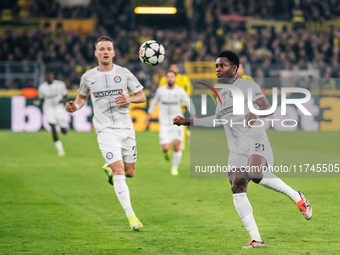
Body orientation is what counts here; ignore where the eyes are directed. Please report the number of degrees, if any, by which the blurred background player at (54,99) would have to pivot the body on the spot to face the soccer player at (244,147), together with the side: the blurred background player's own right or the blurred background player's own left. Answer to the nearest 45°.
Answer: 0° — they already face them

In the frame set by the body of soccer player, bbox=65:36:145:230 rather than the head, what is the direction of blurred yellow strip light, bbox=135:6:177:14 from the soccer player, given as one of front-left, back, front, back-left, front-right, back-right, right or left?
back

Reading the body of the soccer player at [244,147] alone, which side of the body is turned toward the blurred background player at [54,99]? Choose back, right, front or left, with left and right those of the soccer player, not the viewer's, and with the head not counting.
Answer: right

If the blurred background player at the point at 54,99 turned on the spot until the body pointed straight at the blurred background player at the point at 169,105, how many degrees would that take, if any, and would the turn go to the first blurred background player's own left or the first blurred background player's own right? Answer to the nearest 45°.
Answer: approximately 45° to the first blurred background player's own left

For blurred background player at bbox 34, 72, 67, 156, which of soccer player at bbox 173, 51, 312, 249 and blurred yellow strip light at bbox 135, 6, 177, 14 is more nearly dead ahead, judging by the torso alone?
the soccer player

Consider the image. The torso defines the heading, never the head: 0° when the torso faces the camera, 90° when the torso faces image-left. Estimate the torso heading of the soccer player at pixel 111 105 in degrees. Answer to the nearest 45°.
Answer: approximately 0°

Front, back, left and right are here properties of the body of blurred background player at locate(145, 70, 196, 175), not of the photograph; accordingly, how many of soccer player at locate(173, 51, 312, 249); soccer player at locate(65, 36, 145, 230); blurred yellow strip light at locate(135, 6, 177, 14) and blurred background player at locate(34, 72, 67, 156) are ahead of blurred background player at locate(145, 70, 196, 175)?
2

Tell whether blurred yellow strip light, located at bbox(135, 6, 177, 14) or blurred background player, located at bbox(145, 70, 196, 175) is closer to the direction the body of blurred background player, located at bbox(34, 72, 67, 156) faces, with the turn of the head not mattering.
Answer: the blurred background player

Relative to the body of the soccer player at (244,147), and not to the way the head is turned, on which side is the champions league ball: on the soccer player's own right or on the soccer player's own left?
on the soccer player's own right

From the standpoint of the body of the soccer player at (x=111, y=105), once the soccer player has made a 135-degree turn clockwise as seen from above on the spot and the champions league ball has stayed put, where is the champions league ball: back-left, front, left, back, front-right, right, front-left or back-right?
right

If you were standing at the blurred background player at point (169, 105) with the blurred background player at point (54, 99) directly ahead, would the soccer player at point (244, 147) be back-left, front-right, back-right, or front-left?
back-left

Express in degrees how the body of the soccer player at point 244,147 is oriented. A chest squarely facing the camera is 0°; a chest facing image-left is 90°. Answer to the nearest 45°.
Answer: approximately 45°
